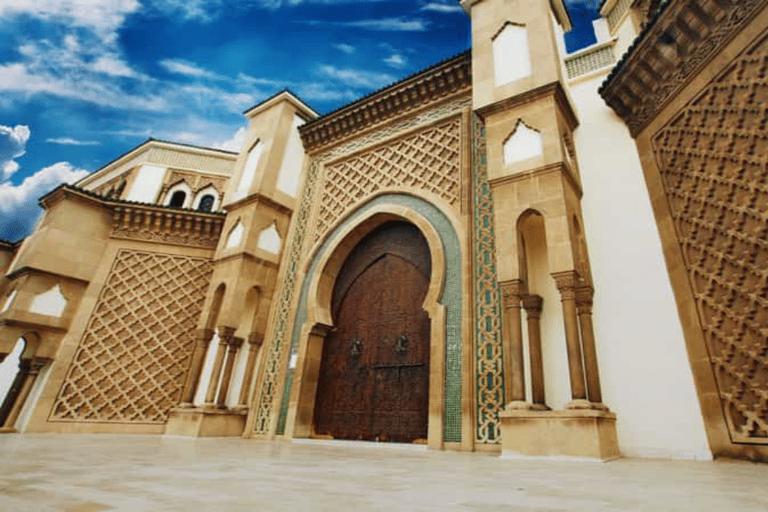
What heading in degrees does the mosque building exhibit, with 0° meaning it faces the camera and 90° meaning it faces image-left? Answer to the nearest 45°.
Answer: approximately 45°
